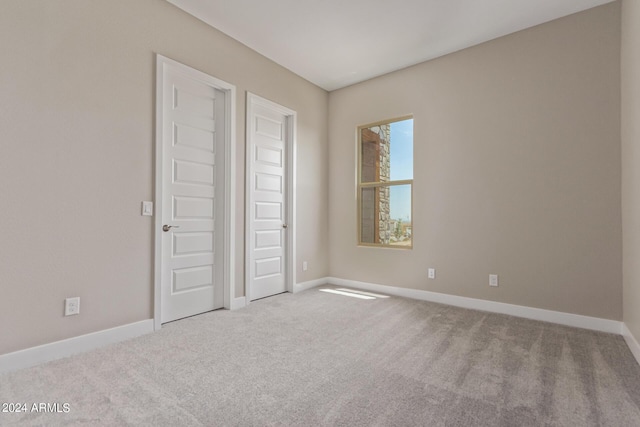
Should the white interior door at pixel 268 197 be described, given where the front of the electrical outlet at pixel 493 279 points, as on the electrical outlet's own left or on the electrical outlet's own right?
on the electrical outlet's own right

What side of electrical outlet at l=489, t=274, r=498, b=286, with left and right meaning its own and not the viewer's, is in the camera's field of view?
front

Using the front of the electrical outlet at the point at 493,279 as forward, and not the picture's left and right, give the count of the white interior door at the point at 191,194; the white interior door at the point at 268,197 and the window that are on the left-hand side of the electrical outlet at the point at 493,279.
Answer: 0

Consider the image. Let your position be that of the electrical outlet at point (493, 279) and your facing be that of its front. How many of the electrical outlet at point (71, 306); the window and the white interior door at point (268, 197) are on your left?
0

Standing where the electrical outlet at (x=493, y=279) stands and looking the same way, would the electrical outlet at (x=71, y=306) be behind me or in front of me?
in front

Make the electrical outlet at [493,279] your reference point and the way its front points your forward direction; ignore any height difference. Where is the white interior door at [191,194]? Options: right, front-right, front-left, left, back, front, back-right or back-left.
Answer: front-right

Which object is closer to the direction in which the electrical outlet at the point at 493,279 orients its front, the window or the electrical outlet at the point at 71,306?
the electrical outlet

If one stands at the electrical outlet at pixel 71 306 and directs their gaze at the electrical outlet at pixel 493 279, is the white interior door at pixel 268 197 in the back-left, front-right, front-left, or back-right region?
front-left

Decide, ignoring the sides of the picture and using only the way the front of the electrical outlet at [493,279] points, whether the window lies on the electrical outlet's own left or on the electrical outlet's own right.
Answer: on the electrical outlet's own right

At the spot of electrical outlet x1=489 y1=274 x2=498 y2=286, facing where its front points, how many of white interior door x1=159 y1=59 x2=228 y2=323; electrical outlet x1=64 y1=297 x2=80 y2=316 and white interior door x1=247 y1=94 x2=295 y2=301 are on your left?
0

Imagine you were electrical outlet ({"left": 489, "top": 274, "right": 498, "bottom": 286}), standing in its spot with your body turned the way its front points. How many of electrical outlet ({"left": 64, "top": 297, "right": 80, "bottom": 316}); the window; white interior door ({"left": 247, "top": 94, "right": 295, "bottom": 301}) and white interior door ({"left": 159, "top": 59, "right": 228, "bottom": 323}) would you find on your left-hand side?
0

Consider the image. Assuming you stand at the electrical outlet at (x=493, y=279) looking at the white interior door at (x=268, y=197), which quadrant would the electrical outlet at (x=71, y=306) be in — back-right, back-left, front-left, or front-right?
front-left
